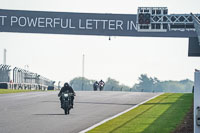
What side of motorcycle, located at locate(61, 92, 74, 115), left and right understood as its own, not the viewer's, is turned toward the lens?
front
